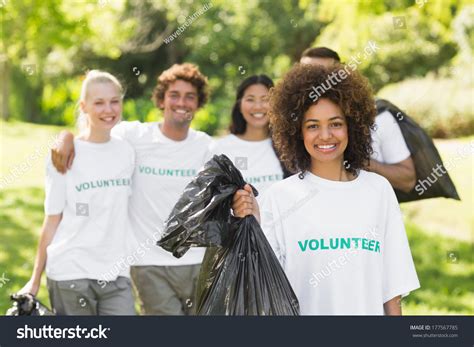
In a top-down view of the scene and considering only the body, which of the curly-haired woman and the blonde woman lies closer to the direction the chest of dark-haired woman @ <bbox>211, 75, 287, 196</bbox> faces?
the curly-haired woman

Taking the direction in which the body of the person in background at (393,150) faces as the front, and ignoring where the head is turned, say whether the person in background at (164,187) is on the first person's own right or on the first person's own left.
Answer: on the first person's own right

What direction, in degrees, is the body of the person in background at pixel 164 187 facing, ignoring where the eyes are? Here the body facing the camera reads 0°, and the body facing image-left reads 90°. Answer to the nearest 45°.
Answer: approximately 0°

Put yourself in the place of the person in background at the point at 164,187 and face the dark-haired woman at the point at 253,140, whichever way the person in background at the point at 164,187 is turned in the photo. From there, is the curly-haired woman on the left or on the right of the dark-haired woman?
right

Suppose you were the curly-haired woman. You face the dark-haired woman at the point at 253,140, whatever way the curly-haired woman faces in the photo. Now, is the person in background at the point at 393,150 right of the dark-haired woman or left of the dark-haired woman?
right

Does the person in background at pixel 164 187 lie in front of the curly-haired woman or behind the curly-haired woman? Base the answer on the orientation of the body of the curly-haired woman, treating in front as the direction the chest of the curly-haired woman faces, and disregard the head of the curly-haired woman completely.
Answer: behind

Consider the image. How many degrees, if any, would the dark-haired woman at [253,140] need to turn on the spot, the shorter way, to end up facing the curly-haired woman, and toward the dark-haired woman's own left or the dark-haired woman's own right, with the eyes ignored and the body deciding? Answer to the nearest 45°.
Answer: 0° — they already face them
